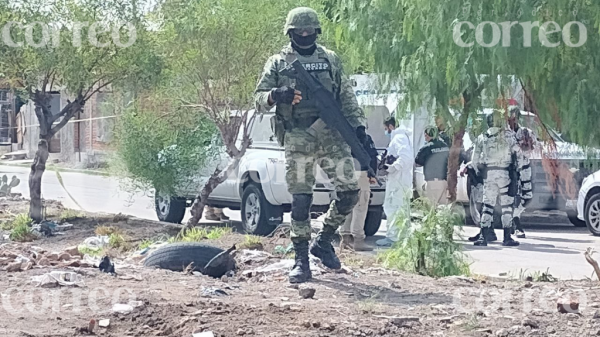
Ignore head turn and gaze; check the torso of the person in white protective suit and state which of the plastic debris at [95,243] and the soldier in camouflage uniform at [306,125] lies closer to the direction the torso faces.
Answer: the plastic debris

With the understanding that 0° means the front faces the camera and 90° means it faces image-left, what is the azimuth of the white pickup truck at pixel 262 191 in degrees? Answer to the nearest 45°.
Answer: approximately 135°

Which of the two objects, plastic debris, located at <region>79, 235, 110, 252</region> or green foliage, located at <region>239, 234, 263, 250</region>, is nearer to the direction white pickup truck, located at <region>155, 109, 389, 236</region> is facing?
the plastic debris

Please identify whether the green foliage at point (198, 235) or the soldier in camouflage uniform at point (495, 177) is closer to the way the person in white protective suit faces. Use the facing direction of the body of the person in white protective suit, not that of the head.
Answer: the green foliage

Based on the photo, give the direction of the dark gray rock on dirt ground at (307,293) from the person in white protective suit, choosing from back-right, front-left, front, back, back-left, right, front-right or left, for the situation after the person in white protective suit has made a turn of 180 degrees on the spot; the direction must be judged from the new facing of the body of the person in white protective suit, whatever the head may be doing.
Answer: right

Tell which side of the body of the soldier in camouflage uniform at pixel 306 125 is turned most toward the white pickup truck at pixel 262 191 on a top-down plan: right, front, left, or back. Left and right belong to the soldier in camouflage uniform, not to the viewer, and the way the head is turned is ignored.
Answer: back
